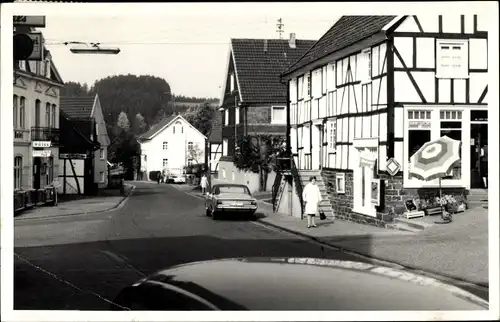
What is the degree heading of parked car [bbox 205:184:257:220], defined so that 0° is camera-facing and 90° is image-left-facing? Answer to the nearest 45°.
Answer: approximately 180°
